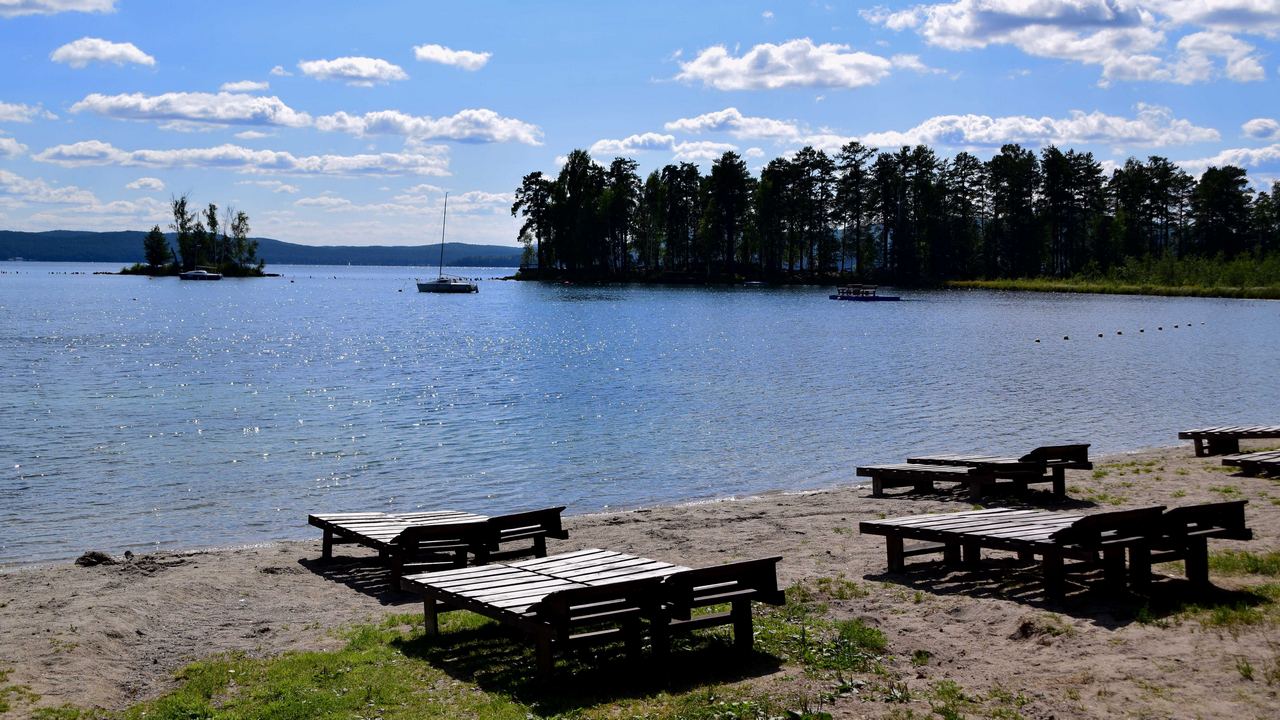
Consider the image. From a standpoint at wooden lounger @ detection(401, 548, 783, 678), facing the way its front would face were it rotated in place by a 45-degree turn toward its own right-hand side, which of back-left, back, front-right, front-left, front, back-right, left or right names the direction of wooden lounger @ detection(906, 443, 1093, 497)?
front-right

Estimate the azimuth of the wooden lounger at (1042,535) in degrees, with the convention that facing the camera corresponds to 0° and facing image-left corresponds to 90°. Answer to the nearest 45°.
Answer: approximately 135°

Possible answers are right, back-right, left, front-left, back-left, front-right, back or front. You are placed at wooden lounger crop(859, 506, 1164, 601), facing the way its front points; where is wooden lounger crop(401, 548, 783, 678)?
left

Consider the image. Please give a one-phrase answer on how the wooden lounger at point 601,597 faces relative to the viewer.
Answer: facing away from the viewer and to the left of the viewer

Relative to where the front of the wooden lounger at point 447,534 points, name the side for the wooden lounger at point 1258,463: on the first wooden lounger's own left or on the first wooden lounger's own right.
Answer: on the first wooden lounger's own right

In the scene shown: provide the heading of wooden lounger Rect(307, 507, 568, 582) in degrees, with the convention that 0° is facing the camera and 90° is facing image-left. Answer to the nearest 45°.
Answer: approximately 135°

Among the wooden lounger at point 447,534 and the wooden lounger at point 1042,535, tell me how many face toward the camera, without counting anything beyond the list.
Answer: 0

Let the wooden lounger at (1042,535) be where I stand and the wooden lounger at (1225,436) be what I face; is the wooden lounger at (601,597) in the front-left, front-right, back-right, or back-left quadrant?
back-left

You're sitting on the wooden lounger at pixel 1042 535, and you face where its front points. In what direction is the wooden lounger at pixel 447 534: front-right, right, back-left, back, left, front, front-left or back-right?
front-left

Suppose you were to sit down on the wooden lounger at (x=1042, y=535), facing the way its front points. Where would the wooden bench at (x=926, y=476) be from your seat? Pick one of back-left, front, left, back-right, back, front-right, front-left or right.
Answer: front-right

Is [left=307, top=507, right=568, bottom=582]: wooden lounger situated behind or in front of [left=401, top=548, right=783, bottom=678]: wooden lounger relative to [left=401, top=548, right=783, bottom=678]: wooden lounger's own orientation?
in front
